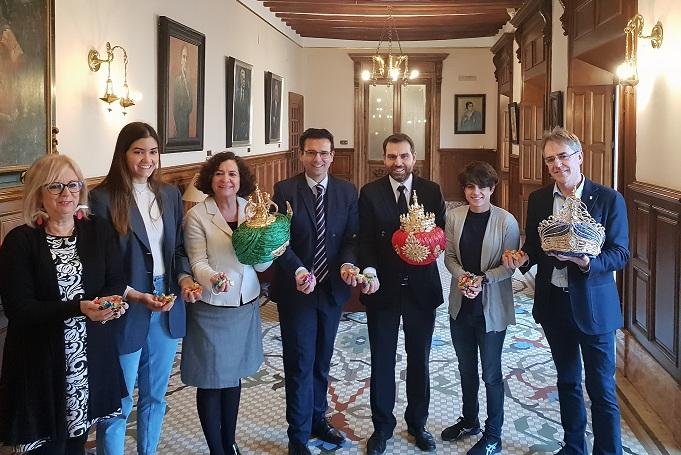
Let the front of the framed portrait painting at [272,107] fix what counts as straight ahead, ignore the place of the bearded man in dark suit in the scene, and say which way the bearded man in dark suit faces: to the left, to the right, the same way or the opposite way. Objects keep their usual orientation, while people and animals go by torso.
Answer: to the right

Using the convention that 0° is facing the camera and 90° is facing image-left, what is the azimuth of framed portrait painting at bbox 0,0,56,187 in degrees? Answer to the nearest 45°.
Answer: approximately 315°

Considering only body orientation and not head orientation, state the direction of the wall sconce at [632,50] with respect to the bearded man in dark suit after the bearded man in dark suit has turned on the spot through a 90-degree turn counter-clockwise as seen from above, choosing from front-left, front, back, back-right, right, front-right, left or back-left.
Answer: front-left

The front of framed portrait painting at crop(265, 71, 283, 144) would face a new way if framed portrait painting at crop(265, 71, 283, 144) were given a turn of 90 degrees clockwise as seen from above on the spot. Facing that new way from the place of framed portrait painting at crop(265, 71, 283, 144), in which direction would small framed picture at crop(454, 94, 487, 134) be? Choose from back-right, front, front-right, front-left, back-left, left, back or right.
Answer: back-left

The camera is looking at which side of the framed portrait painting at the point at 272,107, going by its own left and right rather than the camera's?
right
